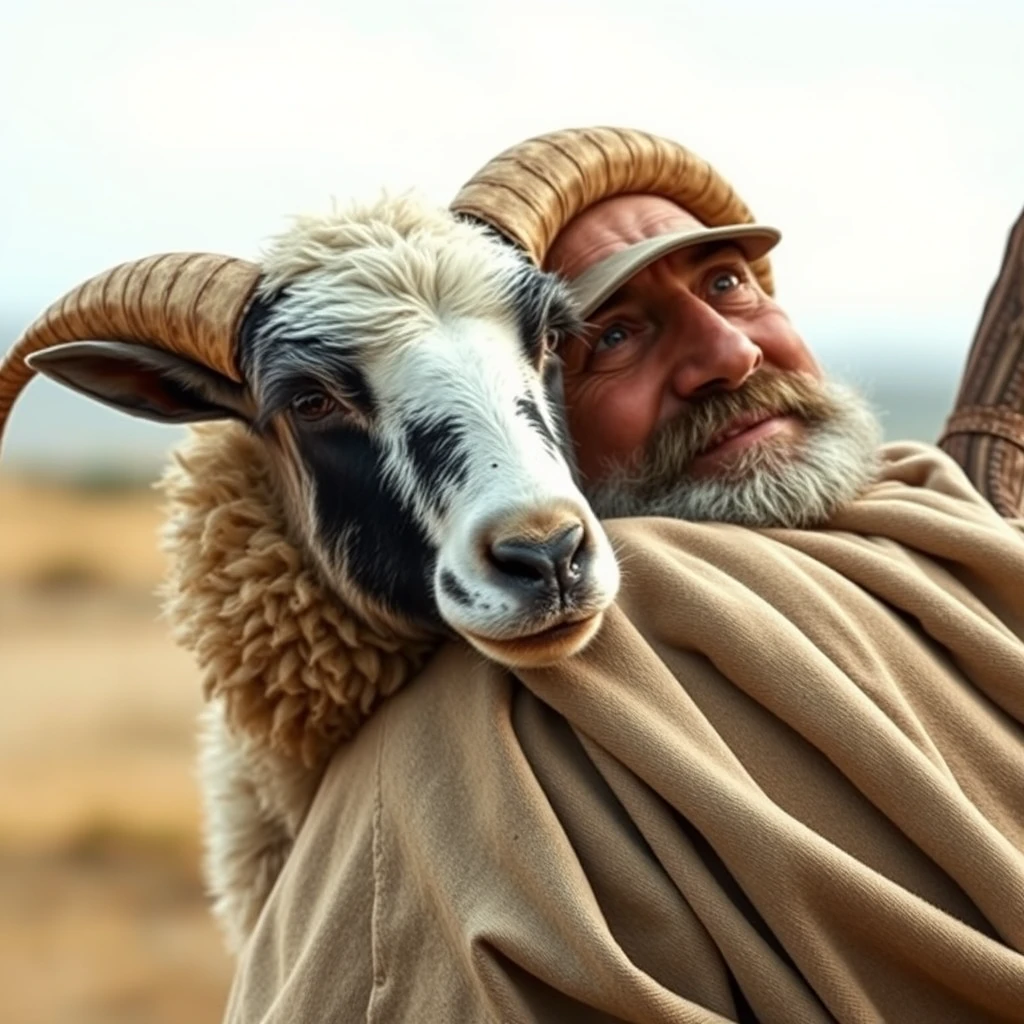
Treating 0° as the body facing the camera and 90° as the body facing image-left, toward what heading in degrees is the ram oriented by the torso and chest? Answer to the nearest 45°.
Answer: approximately 315°
